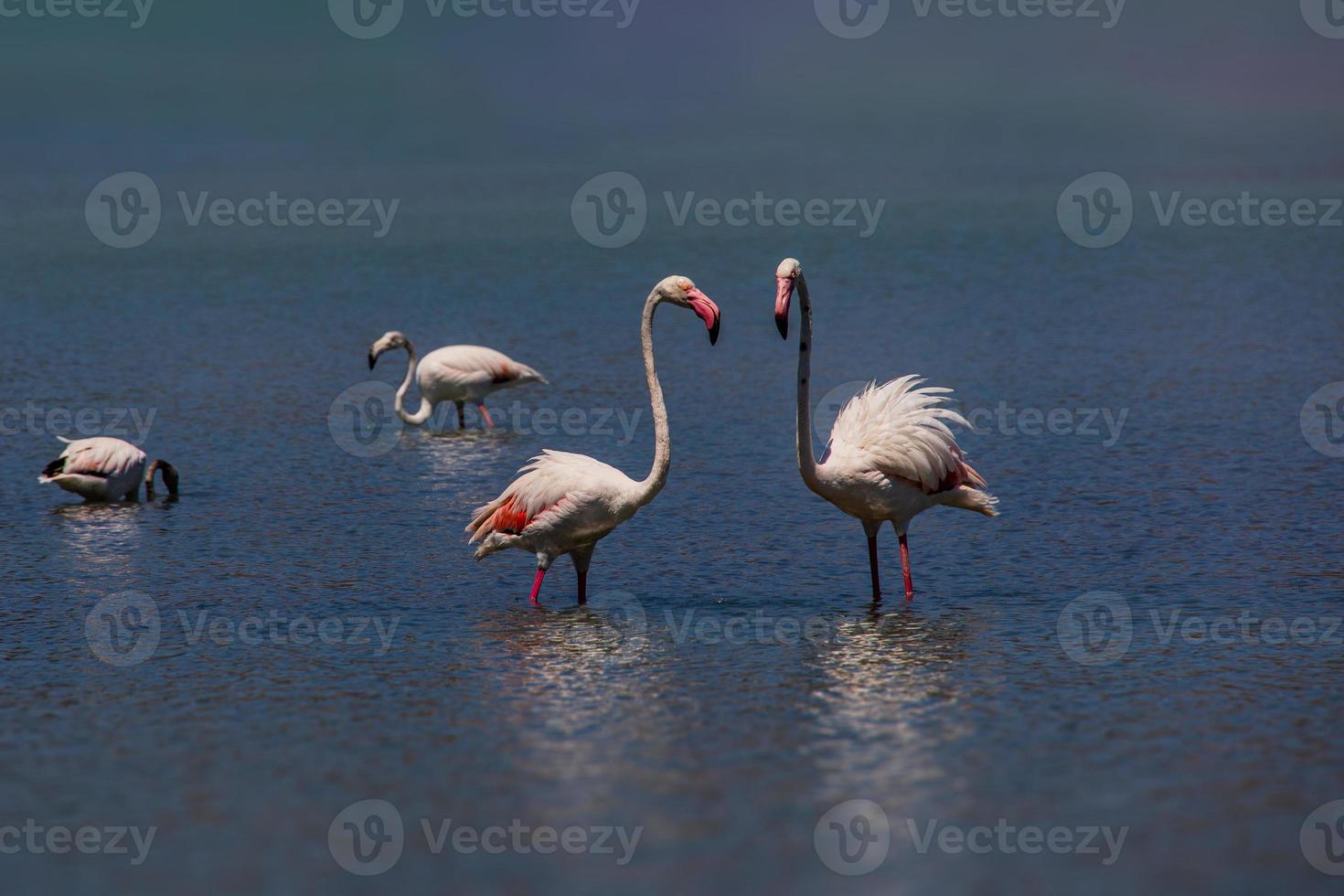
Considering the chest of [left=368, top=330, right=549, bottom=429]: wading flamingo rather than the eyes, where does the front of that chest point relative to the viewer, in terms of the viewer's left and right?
facing to the left of the viewer

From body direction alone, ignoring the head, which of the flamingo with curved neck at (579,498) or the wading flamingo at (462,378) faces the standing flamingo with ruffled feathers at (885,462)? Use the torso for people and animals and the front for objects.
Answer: the flamingo with curved neck

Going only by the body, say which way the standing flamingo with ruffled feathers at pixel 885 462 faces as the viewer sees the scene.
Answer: to the viewer's left

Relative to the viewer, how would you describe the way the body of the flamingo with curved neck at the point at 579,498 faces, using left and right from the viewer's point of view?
facing to the right of the viewer

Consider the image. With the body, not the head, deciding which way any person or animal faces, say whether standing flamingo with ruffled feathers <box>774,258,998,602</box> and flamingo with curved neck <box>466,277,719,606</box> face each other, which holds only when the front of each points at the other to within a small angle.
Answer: yes

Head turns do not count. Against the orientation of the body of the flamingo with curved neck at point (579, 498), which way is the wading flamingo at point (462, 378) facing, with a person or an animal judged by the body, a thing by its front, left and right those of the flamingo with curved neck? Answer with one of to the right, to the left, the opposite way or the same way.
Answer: the opposite way

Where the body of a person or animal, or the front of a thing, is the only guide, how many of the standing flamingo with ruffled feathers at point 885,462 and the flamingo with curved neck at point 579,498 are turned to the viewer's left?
1

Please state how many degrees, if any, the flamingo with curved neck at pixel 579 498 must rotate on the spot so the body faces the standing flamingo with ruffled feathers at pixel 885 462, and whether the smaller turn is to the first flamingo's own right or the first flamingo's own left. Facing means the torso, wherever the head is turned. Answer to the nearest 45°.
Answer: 0° — it already faces it

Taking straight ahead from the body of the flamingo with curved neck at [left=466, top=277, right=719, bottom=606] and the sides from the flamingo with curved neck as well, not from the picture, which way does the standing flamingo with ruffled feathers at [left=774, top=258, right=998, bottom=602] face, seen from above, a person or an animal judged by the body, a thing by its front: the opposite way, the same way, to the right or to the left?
the opposite way
